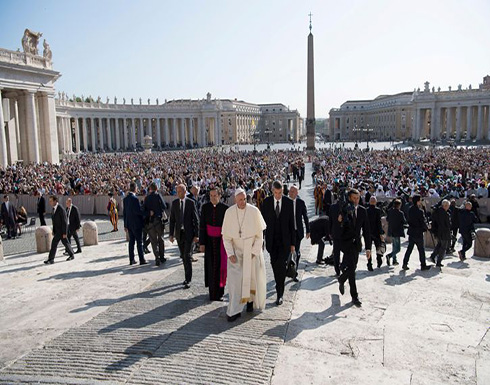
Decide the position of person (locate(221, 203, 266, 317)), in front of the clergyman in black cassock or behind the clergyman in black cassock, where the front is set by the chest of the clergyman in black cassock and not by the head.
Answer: in front

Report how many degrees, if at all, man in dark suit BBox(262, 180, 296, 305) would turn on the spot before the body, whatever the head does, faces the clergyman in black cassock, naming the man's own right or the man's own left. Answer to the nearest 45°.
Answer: approximately 90° to the man's own right

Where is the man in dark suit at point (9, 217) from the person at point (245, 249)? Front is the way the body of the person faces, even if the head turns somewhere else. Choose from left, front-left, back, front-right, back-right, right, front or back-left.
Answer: back-right

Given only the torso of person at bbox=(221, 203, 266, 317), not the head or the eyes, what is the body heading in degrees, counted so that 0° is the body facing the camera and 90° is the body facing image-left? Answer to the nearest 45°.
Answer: approximately 0°

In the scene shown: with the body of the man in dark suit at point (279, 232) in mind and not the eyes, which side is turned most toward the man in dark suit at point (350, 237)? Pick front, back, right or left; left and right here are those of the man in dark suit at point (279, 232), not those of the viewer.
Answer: left

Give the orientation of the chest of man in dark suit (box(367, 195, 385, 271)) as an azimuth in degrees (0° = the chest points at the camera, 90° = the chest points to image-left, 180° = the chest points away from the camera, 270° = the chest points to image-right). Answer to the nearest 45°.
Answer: approximately 45°

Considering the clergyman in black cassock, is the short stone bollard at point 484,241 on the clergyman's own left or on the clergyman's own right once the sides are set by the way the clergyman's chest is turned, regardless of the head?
on the clergyman's own left

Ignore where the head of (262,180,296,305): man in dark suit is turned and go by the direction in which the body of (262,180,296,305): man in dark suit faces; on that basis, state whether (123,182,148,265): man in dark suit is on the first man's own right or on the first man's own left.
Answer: on the first man's own right

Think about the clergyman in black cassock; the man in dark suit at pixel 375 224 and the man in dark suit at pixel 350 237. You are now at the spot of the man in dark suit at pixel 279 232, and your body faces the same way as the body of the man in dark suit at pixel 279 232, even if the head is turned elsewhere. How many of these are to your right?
1

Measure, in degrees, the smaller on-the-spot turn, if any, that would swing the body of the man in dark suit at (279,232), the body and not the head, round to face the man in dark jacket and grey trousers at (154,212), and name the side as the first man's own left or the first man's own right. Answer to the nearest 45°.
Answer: approximately 135° to the first man's own right

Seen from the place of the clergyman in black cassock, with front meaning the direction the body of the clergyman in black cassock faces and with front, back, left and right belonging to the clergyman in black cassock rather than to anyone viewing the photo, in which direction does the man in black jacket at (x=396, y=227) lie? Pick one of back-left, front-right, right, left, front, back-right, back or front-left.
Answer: back-left
